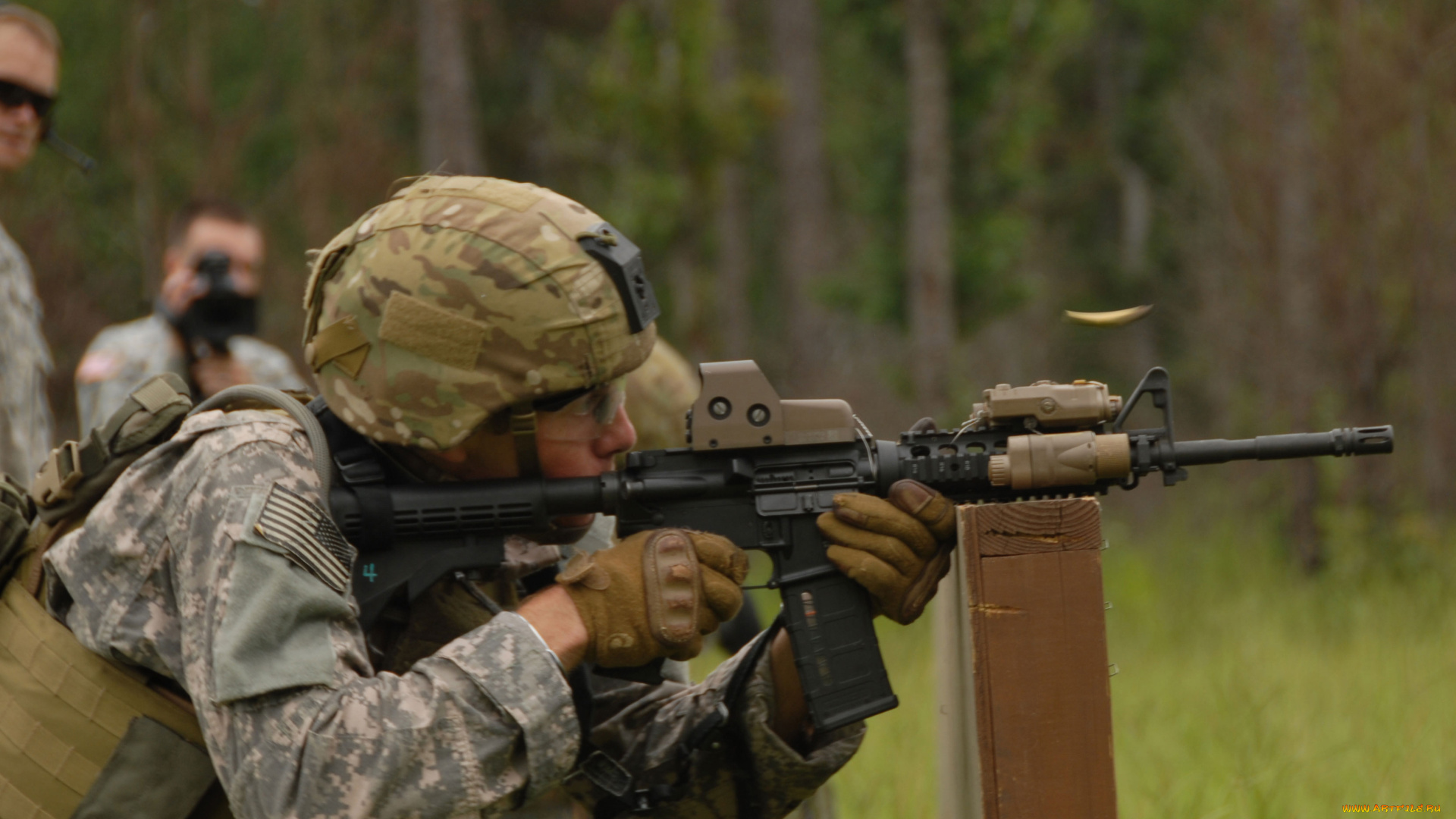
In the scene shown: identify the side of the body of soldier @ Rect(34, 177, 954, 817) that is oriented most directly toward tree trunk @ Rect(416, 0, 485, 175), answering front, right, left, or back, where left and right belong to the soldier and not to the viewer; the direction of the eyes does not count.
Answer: left

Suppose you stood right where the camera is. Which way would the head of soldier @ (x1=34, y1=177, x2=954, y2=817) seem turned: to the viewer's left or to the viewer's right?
to the viewer's right

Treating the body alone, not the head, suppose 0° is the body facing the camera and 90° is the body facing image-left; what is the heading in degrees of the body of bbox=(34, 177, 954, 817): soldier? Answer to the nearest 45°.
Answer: approximately 270°

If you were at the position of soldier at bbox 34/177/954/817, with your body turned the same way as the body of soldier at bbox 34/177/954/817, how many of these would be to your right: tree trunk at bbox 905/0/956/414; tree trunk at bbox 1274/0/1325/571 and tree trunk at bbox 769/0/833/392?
0

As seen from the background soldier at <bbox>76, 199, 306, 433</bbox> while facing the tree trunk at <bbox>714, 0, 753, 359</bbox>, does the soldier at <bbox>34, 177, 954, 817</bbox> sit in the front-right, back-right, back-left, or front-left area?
back-right

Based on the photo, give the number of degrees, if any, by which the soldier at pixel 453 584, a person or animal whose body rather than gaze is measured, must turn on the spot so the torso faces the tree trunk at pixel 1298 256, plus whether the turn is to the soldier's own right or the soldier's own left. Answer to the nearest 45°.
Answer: approximately 45° to the soldier's own left

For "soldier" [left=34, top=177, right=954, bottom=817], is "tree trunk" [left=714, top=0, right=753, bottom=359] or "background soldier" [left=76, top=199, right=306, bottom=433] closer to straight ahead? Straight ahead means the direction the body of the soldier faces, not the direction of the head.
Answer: the tree trunk

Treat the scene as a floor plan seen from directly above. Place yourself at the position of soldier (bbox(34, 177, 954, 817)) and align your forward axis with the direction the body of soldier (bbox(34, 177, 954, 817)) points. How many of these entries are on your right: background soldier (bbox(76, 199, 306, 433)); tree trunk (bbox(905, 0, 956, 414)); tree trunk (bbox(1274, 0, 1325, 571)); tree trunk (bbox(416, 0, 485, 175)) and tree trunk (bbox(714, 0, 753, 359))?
0

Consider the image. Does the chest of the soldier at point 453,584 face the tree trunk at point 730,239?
no

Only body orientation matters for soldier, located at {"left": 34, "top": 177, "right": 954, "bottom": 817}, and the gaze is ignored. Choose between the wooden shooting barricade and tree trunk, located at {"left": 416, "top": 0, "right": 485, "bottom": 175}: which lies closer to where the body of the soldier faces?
the wooden shooting barricade

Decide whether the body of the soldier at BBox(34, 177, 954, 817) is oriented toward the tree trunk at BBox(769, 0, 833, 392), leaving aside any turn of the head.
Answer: no

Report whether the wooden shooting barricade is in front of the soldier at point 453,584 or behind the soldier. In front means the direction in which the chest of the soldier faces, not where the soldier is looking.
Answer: in front

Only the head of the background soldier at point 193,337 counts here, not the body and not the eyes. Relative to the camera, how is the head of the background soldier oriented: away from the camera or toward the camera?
toward the camera
